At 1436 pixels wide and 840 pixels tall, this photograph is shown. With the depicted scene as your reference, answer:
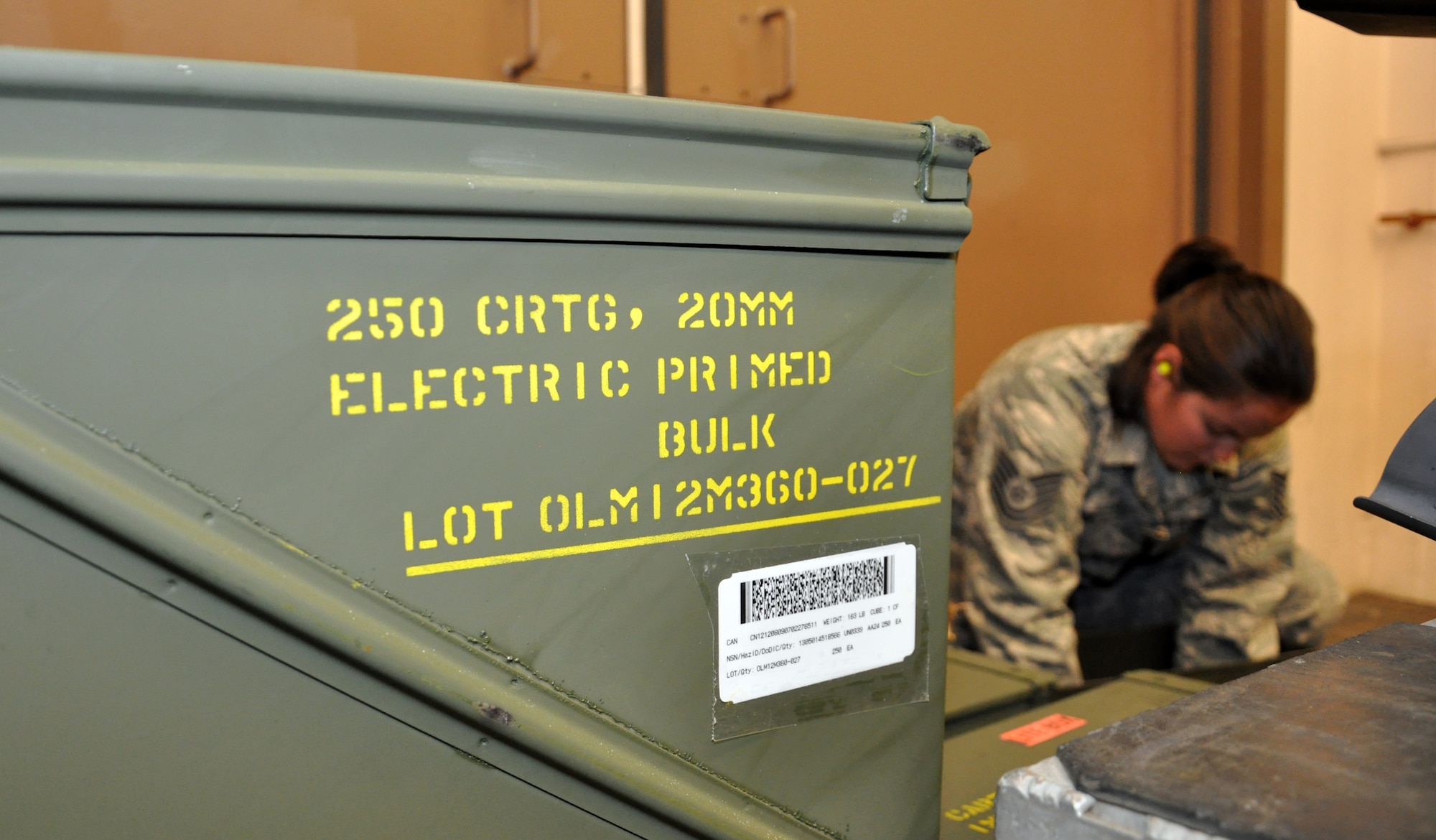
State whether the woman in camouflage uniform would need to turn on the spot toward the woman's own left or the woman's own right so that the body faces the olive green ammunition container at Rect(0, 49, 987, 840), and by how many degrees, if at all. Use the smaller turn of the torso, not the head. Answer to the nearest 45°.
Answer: approximately 45° to the woman's own right
